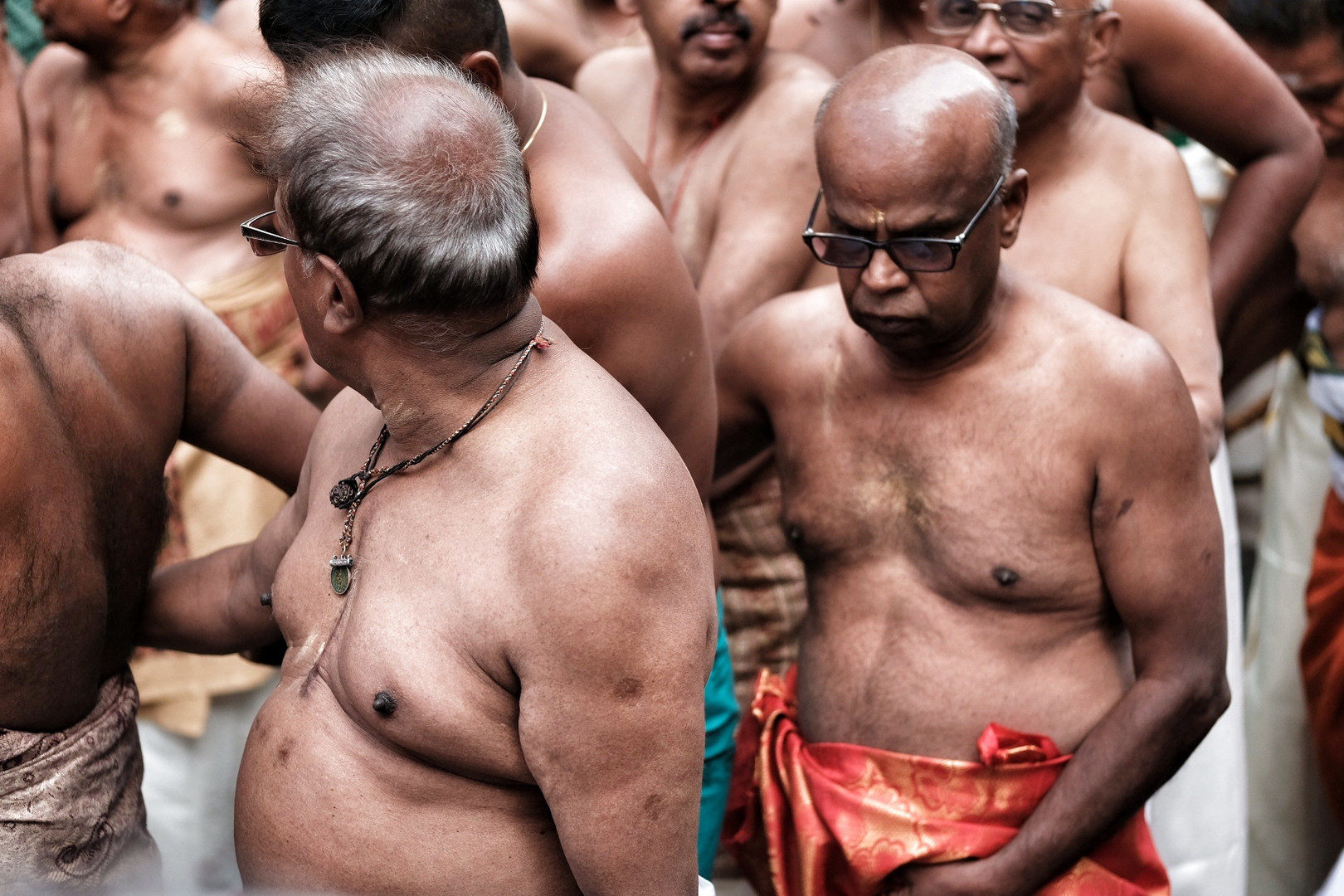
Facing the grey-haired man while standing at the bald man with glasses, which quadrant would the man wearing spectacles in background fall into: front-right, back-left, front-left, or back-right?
back-right

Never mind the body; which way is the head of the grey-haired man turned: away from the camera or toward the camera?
away from the camera

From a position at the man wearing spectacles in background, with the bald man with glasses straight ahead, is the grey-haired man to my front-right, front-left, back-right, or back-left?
front-right

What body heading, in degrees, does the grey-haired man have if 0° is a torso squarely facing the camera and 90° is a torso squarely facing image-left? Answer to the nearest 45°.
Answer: approximately 45°

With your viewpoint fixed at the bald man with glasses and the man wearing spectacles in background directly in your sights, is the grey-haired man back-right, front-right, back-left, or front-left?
back-left

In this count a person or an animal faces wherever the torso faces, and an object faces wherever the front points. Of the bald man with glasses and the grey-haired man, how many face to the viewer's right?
0

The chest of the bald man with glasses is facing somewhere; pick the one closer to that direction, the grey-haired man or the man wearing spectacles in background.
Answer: the grey-haired man

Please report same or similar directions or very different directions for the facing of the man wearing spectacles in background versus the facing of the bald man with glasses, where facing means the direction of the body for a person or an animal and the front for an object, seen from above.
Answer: same or similar directions

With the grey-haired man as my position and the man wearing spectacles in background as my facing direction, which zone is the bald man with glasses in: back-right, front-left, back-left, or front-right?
front-right

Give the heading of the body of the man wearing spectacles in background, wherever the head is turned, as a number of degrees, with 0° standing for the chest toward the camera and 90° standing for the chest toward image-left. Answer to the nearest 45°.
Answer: approximately 45°
